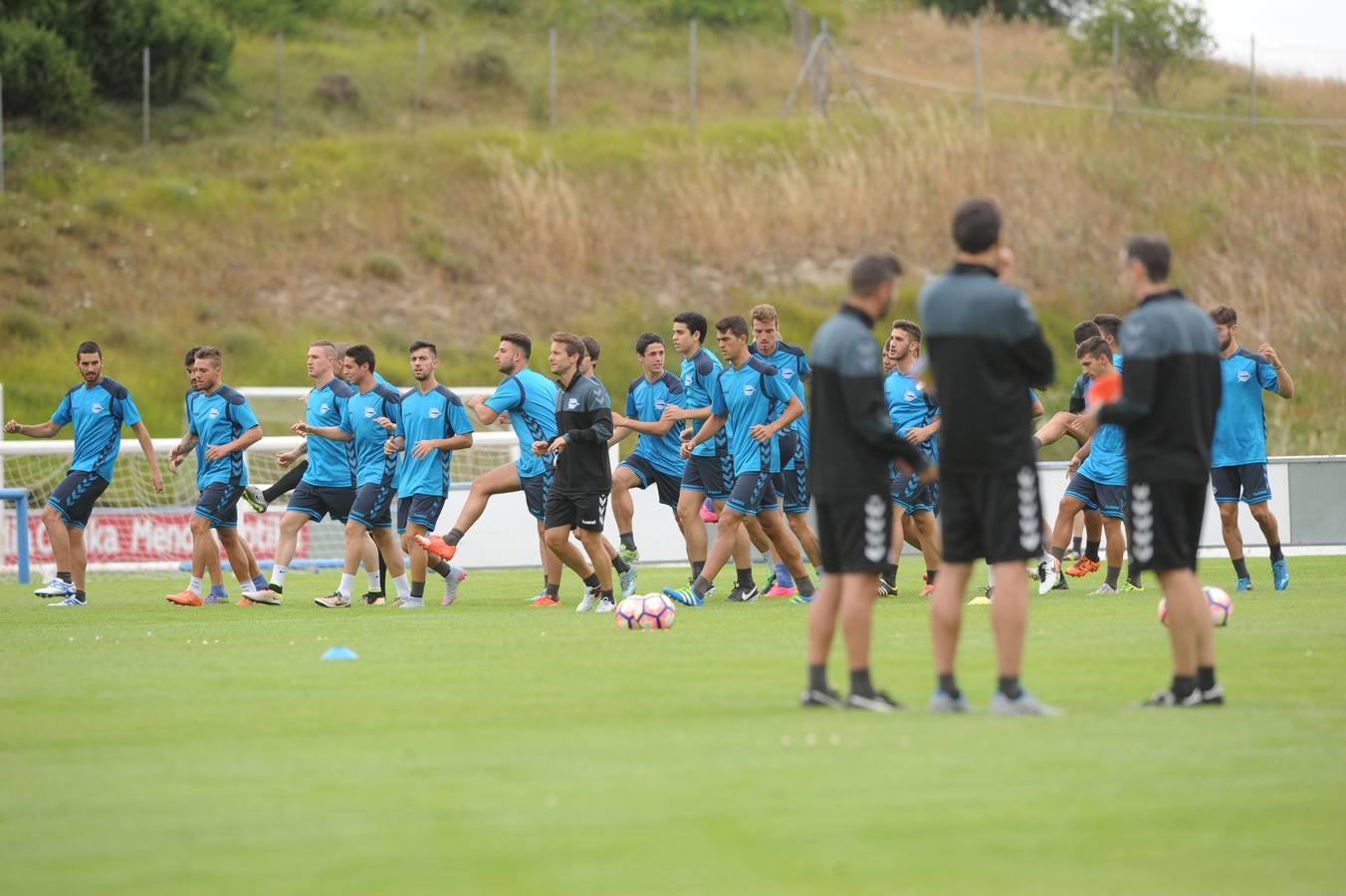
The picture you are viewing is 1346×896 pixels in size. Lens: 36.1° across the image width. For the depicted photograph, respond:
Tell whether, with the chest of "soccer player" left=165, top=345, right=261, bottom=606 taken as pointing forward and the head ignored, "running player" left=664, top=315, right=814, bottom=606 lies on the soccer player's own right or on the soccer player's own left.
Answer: on the soccer player's own left

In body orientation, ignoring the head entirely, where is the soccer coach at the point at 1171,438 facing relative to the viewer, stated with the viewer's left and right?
facing away from the viewer and to the left of the viewer

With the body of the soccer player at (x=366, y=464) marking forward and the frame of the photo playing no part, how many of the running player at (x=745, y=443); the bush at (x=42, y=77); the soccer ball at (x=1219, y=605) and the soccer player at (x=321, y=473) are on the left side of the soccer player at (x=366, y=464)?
2

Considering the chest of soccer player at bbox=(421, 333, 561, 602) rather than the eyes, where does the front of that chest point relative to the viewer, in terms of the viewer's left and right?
facing to the left of the viewer

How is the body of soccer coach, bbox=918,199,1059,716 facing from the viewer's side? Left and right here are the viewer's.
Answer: facing away from the viewer

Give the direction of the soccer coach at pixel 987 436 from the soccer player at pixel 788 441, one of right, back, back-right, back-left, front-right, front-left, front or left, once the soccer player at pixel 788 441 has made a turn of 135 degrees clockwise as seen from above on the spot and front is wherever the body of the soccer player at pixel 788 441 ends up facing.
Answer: back

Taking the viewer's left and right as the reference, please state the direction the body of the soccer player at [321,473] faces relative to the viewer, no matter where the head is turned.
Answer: facing the viewer and to the left of the viewer

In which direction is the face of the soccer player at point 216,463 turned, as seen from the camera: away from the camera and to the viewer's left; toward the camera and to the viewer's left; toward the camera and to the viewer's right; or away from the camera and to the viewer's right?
toward the camera and to the viewer's left

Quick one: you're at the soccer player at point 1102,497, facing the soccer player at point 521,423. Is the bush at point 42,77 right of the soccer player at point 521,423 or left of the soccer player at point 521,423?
right

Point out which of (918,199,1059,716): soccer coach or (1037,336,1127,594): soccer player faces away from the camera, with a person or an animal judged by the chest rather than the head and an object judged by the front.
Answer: (918,199,1059,716): soccer coach

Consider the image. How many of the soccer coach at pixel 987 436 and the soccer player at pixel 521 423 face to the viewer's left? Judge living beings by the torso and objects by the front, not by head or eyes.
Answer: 1

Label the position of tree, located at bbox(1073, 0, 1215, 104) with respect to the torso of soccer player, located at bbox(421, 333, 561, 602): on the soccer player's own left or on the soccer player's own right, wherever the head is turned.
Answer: on the soccer player's own right
